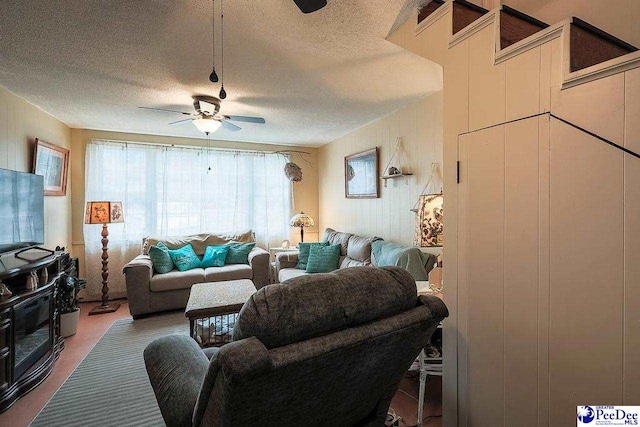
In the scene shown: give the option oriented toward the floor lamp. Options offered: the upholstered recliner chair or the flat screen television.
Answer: the upholstered recliner chair

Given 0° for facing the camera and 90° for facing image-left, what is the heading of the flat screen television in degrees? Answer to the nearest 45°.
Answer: approximately 315°

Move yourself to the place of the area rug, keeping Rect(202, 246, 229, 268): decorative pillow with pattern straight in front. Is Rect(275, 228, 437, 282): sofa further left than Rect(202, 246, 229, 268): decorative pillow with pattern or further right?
right

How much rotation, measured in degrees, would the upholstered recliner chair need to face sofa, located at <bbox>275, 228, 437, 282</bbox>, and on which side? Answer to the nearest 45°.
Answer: approximately 45° to its right

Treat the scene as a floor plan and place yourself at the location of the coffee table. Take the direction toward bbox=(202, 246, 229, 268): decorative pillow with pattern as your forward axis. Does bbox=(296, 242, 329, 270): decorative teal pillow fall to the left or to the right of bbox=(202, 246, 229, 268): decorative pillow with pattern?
right

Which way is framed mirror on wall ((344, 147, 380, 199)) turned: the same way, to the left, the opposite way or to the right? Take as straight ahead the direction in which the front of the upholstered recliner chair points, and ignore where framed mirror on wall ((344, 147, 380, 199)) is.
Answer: to the left

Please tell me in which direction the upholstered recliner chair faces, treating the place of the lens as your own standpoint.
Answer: facing away from the viewer and to the left of the viewer

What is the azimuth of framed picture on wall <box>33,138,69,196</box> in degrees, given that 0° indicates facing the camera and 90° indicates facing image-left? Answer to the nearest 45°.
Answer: approximately 315°

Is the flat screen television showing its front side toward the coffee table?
yes

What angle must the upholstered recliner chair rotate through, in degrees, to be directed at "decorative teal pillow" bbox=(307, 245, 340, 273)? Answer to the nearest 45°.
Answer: approximately 45° to its right

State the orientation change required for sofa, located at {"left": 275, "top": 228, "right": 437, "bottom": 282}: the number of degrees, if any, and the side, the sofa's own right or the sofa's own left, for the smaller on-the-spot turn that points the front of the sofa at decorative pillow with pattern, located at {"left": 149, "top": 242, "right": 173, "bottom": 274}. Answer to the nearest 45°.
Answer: approximately 45° to the sofa's own right
